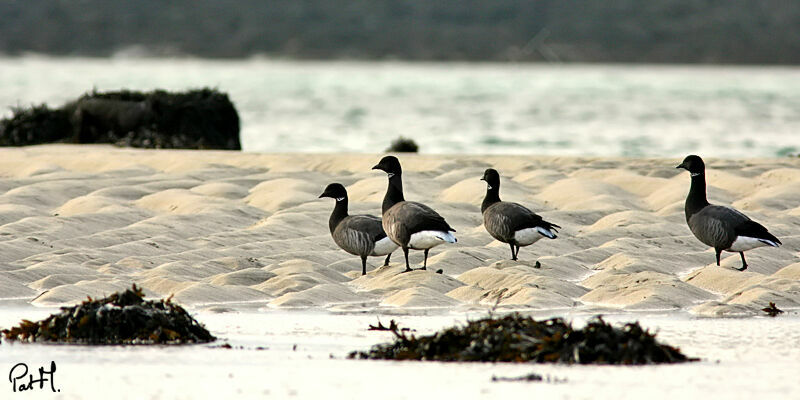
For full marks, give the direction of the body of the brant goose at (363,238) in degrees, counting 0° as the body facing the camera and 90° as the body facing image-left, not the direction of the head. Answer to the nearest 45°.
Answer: approximately 90°

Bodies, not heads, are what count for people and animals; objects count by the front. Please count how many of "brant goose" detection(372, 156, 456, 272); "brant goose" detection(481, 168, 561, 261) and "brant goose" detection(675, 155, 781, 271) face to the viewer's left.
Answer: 3

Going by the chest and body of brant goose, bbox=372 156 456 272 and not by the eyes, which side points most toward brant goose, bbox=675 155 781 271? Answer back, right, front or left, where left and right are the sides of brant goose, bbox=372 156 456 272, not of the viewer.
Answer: back

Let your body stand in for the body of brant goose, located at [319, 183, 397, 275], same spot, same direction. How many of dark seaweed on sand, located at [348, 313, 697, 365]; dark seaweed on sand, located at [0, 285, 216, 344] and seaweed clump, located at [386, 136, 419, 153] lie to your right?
1

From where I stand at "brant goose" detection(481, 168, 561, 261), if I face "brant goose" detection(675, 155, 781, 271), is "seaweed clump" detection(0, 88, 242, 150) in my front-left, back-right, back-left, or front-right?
back-left

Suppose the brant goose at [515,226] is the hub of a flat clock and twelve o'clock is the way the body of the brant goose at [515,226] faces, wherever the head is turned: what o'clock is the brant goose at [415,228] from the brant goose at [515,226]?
the brant goose at [415,228] is roughly at 11 o'clock from the brant goose at [515,226].

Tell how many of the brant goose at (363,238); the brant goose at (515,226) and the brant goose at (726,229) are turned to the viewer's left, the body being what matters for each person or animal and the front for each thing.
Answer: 3

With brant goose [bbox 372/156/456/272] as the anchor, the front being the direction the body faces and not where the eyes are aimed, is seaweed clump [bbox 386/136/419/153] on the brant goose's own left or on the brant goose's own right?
on the brant goose's own right

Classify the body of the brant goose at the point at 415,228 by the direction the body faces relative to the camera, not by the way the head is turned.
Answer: to the viewer's left

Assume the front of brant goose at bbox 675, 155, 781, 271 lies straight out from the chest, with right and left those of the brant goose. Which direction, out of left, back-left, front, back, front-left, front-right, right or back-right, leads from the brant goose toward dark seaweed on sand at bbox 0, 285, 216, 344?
front-left

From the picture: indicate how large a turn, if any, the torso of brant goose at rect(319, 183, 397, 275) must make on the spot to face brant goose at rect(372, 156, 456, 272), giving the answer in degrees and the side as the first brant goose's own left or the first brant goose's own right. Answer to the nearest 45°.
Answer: approximately 135° to the first brant goose's own left

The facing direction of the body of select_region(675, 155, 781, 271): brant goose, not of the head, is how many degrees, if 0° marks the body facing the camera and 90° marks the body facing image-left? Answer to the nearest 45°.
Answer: approximately 90°

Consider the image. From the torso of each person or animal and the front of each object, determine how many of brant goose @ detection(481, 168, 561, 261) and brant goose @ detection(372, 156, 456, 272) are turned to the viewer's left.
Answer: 2

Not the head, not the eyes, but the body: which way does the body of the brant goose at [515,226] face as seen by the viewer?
to the viewer's left
